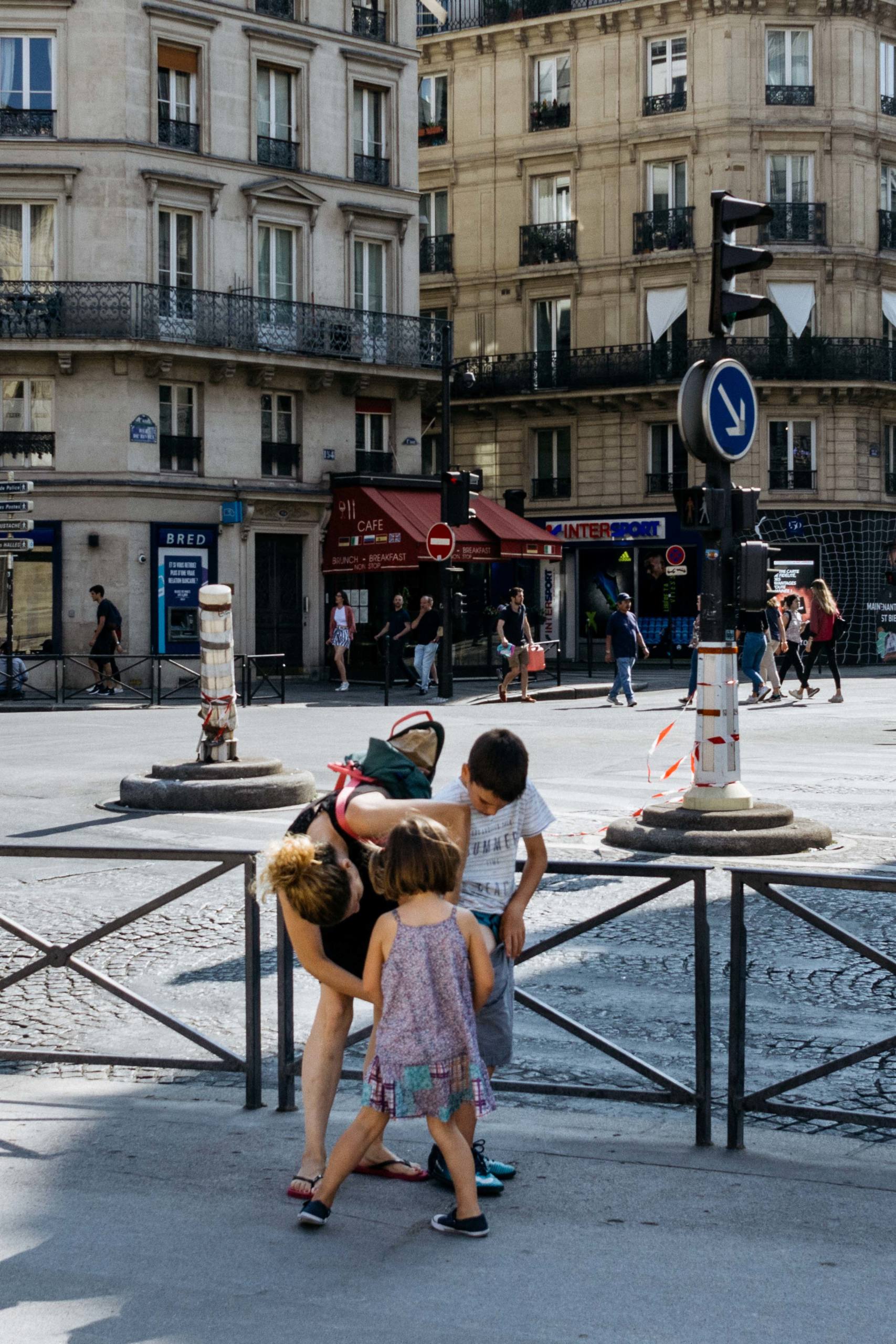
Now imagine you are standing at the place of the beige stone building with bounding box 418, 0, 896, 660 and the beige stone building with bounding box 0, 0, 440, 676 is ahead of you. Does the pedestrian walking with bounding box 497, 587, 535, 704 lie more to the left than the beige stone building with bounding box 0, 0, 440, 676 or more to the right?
left

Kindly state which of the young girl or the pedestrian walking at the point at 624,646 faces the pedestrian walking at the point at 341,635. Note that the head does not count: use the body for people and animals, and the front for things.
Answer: the young girl

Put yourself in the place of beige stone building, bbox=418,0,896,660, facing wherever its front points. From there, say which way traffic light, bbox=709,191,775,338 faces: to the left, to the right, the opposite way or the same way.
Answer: to the left

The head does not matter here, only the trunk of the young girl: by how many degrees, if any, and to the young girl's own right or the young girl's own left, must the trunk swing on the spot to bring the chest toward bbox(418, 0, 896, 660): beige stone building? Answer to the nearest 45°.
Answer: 0° — they already face it

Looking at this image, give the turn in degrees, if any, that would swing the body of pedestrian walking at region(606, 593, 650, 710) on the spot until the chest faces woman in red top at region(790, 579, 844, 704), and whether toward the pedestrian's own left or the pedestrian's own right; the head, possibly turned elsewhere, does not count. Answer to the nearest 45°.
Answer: approximately 45° to the pedestrian's own left

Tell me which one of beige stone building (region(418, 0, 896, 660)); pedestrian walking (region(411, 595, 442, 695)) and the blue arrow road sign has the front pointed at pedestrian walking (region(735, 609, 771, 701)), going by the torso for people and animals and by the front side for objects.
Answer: the beige stone building

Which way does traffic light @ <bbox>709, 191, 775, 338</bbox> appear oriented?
to the viewer's right

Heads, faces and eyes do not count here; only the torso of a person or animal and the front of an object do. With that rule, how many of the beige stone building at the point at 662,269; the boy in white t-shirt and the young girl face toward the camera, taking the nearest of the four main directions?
2

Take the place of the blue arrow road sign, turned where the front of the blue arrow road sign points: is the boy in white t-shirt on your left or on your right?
on your right

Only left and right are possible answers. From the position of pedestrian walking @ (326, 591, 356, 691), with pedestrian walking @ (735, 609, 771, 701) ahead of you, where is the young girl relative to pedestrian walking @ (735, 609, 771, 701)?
right
